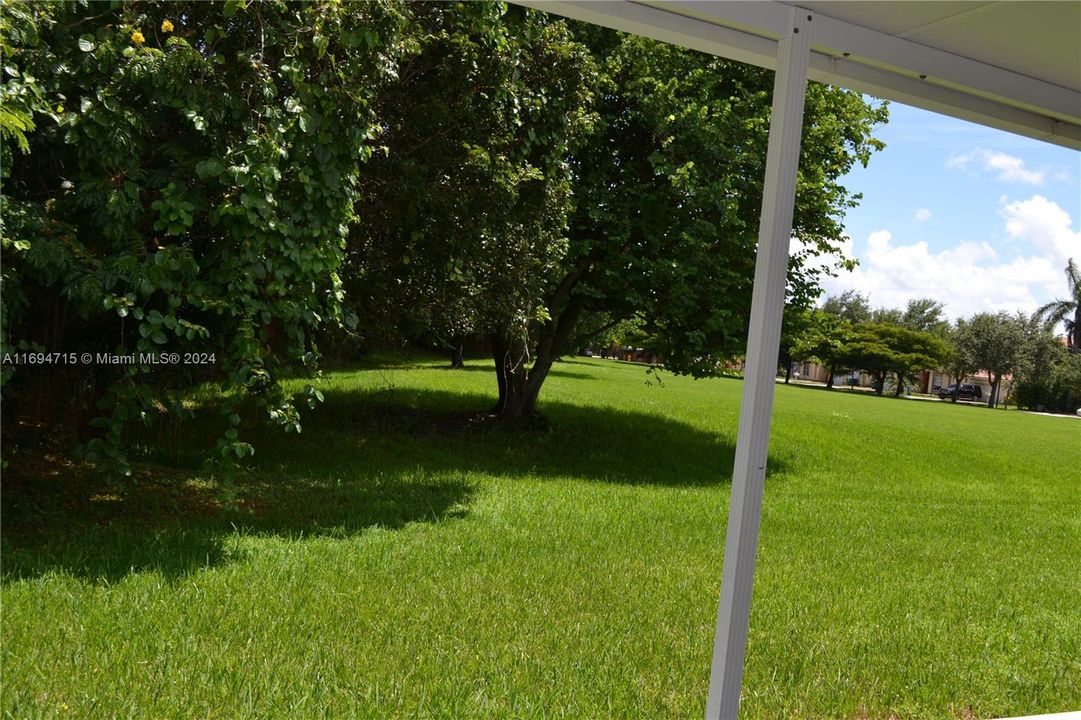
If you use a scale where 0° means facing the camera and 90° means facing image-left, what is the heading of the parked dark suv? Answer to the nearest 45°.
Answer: approximately 90°

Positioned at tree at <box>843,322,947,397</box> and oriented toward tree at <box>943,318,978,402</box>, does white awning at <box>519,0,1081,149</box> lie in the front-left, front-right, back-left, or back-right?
back-right

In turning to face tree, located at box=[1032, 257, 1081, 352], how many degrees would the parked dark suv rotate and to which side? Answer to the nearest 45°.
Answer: approximately 135° to its right

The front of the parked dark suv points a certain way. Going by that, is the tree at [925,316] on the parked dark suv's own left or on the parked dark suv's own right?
on the parked dark suv's own right

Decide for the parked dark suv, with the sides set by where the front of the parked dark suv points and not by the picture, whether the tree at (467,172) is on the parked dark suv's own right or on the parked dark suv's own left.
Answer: on the parked dark suv's own left

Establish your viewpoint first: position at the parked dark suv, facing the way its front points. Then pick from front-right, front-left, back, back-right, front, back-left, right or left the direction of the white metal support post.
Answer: left

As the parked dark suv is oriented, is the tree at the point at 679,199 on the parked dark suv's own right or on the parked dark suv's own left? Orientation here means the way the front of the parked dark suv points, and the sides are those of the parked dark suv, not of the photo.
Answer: on the parked dark suv's own left

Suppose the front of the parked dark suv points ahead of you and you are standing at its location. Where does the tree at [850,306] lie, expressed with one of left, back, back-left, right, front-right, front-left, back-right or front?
front-right

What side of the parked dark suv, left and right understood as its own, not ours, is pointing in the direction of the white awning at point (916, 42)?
left
